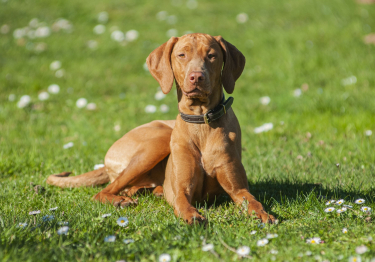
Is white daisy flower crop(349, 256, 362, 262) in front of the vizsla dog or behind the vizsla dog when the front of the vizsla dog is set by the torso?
in front

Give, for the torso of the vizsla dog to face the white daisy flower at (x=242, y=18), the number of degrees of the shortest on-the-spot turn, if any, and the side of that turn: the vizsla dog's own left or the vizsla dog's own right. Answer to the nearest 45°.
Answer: approximately 135° to the vizsla dog's own left

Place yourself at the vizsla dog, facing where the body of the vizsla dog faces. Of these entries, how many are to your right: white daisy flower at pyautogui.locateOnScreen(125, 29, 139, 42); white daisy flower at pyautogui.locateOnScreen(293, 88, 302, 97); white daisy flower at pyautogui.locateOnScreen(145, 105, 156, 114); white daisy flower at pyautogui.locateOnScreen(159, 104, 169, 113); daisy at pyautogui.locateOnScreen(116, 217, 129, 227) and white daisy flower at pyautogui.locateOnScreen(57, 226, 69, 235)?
2

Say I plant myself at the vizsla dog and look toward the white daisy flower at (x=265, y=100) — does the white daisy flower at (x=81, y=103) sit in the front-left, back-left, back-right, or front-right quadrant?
front-left

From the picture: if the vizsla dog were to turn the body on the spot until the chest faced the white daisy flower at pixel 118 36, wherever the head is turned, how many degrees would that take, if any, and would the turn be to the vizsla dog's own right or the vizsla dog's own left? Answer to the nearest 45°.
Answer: approximately 135° to the vizsla dog's own left

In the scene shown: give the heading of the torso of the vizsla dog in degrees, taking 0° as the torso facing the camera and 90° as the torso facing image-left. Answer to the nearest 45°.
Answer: approximately 315°

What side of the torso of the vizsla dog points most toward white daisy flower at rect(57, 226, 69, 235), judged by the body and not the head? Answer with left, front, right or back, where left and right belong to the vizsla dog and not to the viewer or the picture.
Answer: right

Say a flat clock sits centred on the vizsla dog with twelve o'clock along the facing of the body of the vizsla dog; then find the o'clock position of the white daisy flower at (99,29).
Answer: The white daisy flower is roughly at 7 o'clock from the vizsla dog.

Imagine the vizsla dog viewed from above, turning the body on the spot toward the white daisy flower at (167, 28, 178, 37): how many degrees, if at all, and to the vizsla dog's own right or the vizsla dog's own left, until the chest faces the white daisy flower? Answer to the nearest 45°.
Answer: approximately 135° to the vizsla dog's own left

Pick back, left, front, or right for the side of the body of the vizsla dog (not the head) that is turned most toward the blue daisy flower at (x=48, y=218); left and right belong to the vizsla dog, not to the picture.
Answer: right

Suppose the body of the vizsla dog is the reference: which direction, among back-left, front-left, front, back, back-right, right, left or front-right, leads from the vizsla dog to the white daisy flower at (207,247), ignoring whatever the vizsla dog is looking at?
front-right

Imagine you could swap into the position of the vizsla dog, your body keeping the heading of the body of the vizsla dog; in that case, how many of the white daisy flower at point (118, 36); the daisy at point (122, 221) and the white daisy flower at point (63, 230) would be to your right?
2

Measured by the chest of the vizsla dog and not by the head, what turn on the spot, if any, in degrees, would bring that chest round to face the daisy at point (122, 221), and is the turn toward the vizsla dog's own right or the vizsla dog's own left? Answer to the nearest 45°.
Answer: approximately 90° to the vizsla dog's own right

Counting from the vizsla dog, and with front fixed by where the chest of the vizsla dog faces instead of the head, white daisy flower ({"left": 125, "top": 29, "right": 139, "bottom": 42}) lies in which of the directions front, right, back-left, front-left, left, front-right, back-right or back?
back-left
